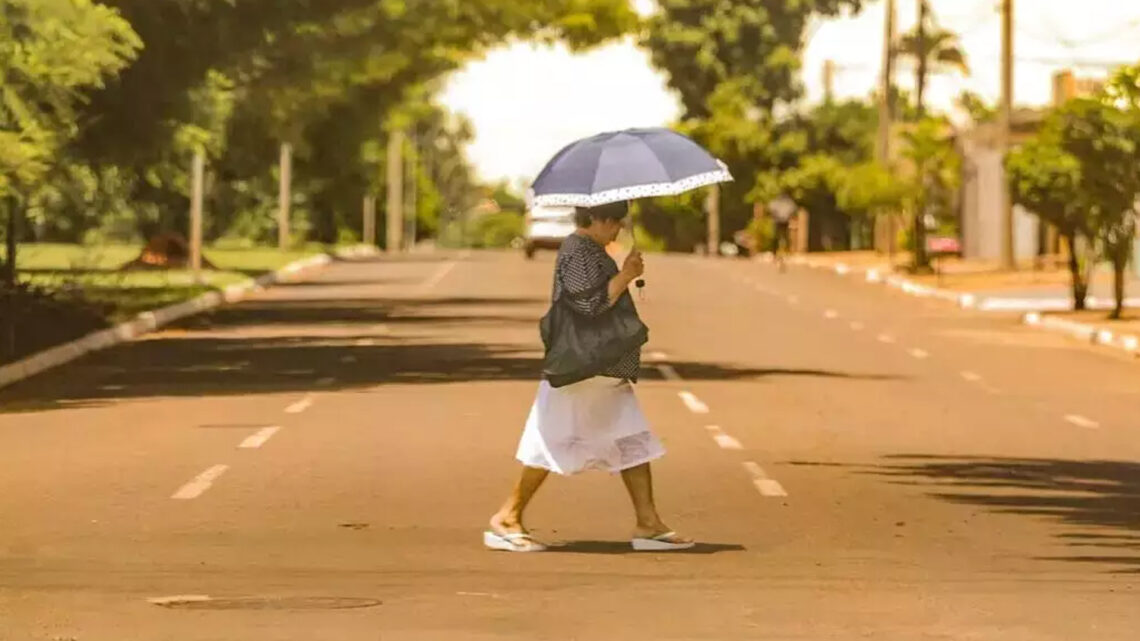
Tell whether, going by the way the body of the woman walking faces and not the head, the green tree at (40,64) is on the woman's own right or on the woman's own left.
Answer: on the woman's own left

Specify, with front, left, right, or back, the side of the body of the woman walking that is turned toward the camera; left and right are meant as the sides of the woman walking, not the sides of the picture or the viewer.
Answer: right

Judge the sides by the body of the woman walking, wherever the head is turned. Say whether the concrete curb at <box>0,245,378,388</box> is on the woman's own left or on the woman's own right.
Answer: on the woman's own left

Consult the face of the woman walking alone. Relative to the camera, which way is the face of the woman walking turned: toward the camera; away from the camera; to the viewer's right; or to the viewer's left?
to the viewer's right

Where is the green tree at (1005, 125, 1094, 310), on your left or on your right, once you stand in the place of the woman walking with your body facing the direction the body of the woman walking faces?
on your left

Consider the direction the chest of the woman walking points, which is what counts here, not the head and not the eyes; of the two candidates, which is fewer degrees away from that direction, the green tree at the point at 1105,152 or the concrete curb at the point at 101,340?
the green tree
